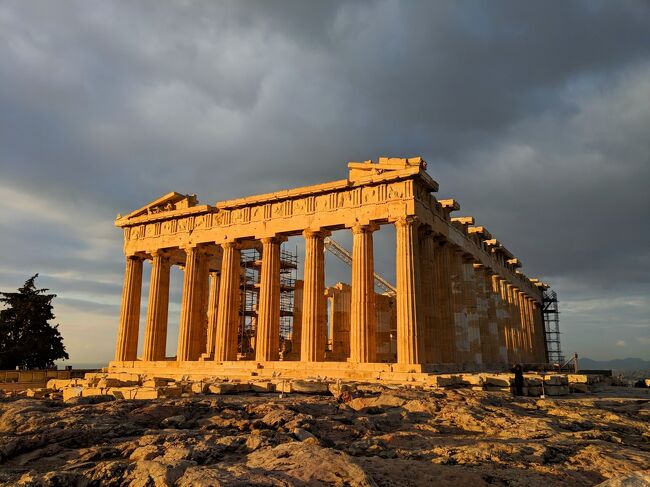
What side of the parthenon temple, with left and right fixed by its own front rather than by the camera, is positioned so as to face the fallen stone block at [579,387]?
left

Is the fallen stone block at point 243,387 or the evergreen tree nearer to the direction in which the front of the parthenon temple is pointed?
the fallen stone block

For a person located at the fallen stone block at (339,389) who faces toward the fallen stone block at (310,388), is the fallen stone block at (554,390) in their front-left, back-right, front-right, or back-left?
back-right

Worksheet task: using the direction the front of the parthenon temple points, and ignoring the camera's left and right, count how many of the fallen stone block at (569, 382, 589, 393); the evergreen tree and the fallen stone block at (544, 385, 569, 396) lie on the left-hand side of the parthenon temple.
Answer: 2

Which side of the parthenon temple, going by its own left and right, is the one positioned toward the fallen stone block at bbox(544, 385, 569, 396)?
left

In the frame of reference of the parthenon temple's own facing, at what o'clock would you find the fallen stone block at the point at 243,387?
The fallen stone block is roughly at 11 o'clock from the parthenon temple.

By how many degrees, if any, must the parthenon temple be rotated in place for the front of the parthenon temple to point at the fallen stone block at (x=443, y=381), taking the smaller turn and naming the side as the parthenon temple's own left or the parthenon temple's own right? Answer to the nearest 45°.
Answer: approximately 90° to the parthenon temple's own left

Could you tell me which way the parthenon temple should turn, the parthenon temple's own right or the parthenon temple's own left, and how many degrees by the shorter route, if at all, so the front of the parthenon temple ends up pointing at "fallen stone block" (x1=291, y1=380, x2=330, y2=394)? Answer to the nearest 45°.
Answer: approximately 45° to the parthenon temple's own left

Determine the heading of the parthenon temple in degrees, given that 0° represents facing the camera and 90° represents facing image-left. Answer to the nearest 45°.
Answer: approximately 45°

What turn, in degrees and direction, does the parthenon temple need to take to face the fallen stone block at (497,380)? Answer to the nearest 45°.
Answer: approximately 90° to its left
